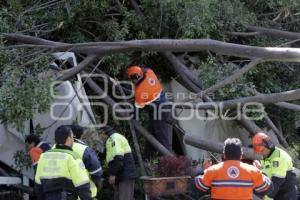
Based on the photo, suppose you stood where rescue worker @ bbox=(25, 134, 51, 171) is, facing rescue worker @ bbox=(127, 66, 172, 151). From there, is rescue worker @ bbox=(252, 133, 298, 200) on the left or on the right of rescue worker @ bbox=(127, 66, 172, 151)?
right

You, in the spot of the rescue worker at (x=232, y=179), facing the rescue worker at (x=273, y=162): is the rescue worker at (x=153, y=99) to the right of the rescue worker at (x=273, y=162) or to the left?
left

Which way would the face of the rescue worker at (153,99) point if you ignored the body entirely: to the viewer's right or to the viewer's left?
to the viewer's left

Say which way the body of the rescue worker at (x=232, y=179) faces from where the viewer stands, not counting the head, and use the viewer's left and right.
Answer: facing away from the viewer

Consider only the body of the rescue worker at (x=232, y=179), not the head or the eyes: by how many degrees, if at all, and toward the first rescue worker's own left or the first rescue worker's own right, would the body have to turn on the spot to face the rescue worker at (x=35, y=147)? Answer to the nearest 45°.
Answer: approximately 45° to the first rescue worker's own left

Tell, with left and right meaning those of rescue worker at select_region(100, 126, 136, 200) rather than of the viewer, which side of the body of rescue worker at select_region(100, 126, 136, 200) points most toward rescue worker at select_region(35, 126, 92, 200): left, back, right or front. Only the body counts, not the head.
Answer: left

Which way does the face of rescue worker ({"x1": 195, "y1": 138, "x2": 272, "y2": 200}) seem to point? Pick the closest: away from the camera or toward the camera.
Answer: away from the camera
